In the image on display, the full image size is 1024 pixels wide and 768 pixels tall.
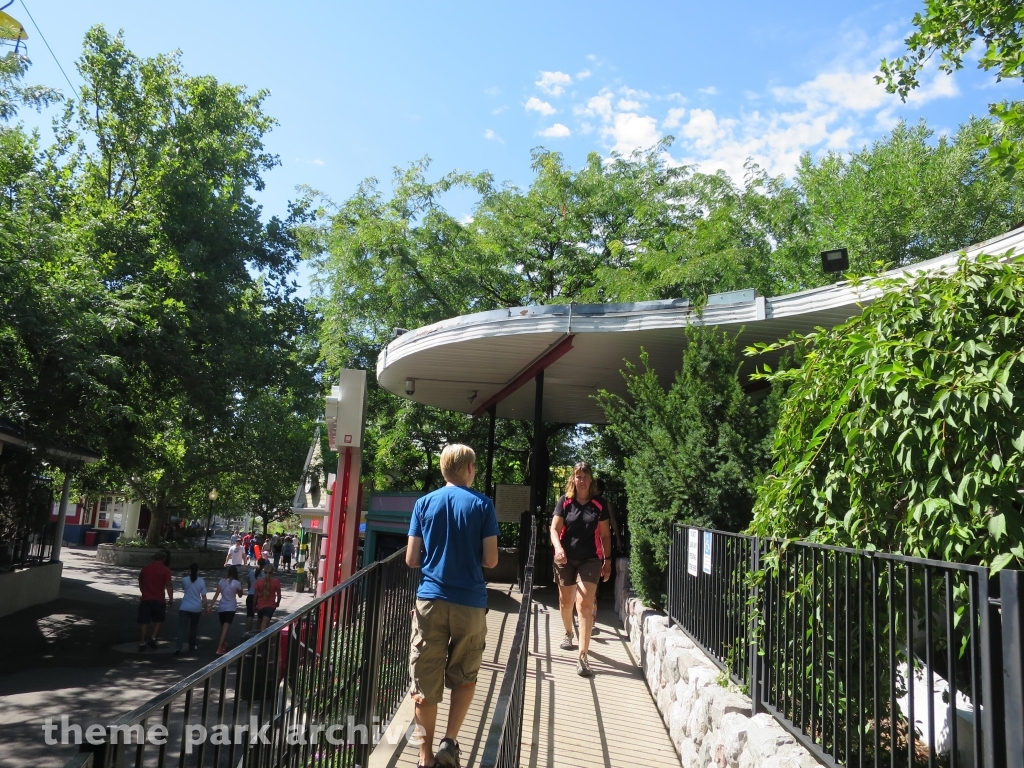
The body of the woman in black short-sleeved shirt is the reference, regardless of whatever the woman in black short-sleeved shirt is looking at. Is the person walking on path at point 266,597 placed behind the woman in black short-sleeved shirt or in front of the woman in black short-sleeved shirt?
behind

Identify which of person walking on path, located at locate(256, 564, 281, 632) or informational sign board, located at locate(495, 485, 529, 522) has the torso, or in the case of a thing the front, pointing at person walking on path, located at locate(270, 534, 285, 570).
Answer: person walking on path, located at locate(256, 564, 281, 632)

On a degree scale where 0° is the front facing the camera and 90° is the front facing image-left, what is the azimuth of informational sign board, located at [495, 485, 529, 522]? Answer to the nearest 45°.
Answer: approximately 0°

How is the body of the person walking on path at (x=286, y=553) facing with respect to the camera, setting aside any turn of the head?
away from the camera

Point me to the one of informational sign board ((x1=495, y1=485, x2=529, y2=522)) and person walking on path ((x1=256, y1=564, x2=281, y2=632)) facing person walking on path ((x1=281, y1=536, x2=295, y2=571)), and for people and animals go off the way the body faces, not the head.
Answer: person walking on path ((x1=256, y1=564, x2=281, y2=632))

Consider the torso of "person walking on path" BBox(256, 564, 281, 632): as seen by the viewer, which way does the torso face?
away from the camera

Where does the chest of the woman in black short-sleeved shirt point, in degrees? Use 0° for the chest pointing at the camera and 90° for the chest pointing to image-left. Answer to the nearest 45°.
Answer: approximately 0°

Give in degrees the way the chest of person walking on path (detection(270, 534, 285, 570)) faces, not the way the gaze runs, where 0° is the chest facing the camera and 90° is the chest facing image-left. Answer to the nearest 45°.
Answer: approximately 180°

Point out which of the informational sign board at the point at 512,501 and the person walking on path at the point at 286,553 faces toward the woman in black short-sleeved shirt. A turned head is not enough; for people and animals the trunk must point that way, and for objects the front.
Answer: the informational sign board

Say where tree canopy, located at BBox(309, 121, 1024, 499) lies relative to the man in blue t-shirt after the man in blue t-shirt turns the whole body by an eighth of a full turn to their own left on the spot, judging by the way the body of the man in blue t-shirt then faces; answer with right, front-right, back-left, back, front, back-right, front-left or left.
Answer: front-right

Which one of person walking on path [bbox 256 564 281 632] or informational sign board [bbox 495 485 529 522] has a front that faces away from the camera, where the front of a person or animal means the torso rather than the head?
the person walking on path

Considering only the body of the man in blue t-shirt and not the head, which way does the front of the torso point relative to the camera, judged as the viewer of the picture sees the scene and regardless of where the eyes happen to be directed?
away from the camera

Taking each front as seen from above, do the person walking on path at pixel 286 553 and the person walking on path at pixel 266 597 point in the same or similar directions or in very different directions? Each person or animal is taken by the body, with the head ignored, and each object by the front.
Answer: same or similar directions

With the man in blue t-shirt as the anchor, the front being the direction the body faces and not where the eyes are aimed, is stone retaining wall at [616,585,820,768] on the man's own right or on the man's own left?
on the man's own right

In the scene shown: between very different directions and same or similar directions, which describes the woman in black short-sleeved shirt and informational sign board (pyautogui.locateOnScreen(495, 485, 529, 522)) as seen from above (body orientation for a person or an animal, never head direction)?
same or similar directions

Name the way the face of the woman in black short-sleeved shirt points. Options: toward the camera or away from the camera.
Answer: toward the camera
